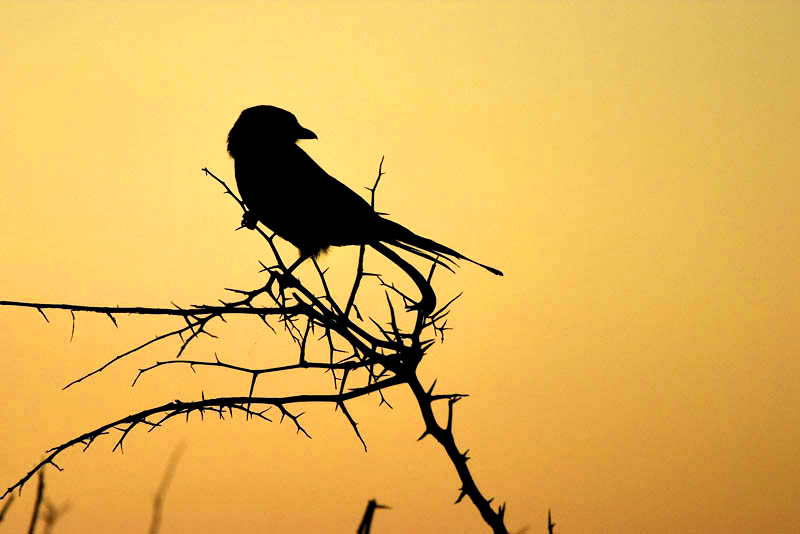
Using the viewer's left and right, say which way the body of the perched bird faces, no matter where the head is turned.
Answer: facing to the left of the viewer
